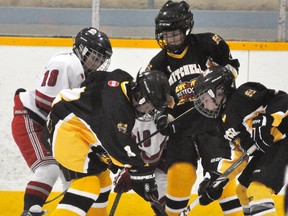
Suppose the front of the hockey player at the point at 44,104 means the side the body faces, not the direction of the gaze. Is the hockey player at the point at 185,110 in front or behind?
in front

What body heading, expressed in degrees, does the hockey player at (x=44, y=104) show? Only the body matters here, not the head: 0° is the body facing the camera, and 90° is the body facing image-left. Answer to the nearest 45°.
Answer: approximately 270°

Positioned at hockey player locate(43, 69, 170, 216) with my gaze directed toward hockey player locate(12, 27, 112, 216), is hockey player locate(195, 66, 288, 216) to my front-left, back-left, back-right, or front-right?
back-right

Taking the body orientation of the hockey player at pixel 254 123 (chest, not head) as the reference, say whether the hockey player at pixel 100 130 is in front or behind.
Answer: in front

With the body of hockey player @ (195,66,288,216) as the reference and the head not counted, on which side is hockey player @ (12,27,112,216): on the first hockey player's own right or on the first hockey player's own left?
on the first hockey player's own right

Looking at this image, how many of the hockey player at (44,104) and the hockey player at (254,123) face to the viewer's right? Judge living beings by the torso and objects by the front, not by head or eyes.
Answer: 1

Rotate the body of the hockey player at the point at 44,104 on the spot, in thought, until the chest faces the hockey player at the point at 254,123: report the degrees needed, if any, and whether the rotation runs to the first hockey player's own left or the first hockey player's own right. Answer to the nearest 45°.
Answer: approximately 45° to the first hockey player's own right

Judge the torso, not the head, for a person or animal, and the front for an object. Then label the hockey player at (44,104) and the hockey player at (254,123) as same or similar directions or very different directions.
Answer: very different directions
